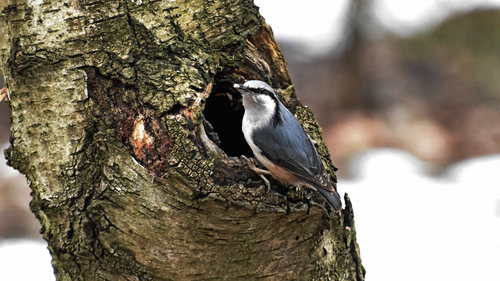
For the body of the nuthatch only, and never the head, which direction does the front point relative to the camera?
to the viewer's left
